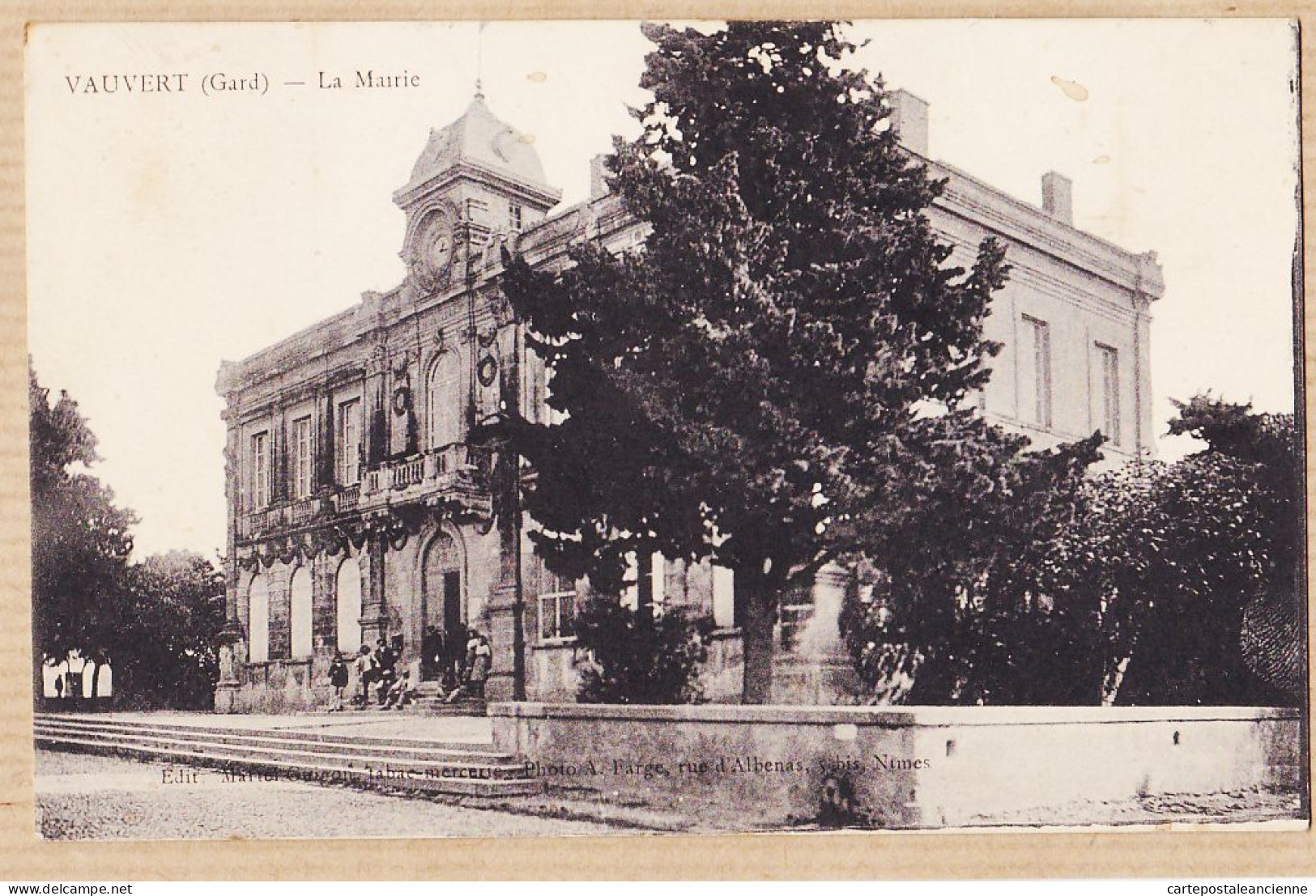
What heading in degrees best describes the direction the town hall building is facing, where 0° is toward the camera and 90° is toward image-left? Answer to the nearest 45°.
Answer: approximately 45°
